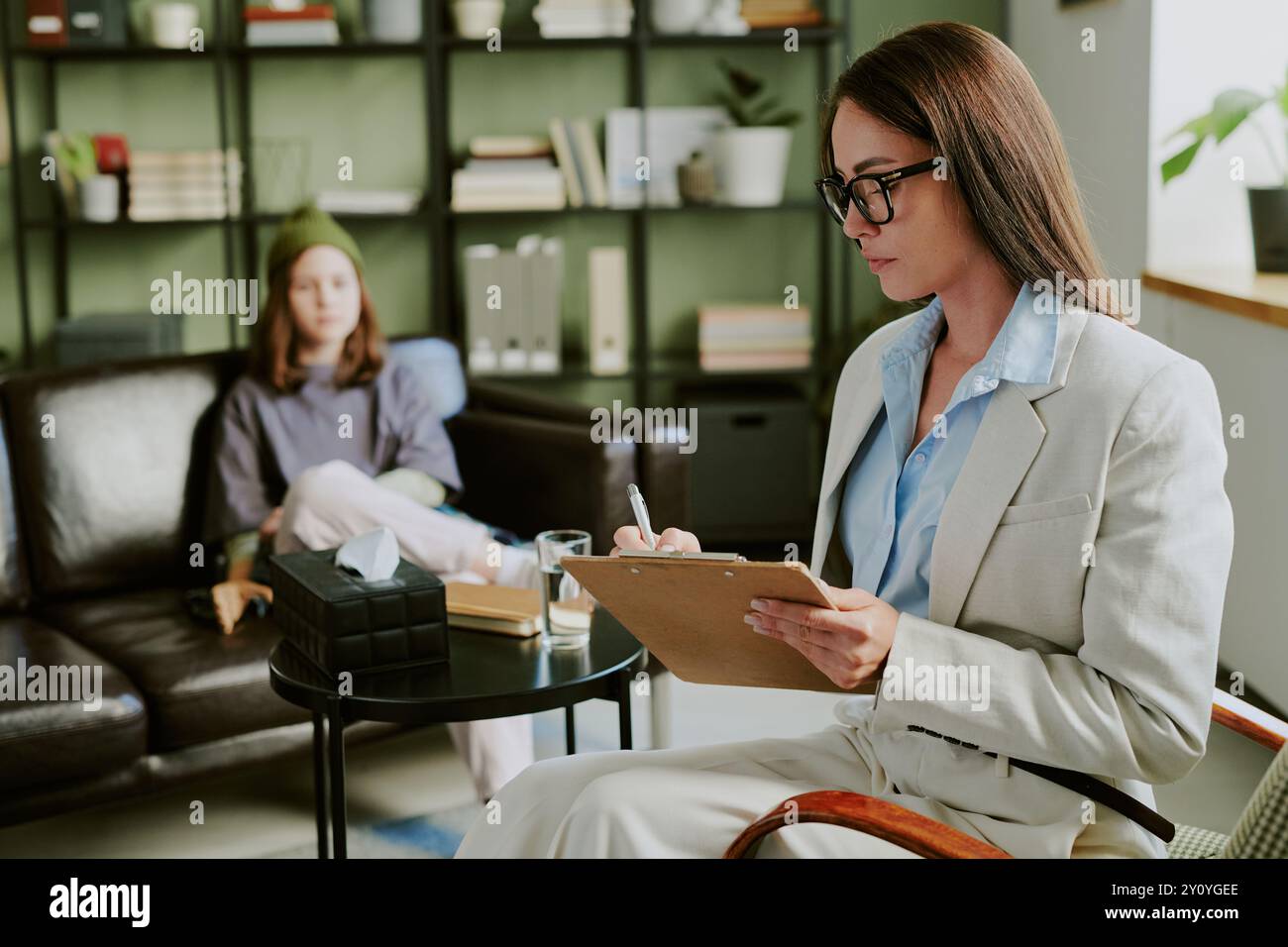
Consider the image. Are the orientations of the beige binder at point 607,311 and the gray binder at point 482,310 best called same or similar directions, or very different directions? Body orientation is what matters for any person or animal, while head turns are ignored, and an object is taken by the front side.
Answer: same or similar directions

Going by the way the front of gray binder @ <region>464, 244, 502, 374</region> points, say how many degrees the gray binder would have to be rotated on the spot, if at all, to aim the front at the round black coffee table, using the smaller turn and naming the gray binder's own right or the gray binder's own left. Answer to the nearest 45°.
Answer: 0° — it already faces it

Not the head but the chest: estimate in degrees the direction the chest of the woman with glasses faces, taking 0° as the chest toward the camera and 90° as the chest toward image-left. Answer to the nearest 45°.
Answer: approximately 45°

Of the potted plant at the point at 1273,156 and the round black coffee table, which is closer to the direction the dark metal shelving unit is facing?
the round black coffee table

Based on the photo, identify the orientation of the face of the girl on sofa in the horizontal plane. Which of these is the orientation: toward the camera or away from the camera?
toward the camera

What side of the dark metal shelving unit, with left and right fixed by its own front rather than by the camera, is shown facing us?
front

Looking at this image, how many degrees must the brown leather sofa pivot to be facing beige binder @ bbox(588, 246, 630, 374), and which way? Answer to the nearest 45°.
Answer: approximately 90° to its left

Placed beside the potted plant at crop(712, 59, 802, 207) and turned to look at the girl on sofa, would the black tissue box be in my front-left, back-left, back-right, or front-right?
front-left

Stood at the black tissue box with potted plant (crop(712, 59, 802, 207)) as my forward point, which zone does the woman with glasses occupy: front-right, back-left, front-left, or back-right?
back-right

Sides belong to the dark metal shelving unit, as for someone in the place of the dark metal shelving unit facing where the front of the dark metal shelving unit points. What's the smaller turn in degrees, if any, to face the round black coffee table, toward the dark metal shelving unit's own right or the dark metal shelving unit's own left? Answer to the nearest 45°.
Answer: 0° — it already faces it

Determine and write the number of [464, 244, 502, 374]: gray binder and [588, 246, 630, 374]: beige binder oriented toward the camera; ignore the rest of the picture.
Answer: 2

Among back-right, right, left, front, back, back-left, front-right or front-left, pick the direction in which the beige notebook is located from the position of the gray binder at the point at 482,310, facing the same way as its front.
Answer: front

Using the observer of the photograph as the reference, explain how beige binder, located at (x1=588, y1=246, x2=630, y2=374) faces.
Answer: facing the viewer

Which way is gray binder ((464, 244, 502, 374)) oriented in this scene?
toward the camera

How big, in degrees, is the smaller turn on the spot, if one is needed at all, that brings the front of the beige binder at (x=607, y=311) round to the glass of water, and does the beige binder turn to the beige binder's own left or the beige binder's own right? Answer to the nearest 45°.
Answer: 0° — it already faces it
